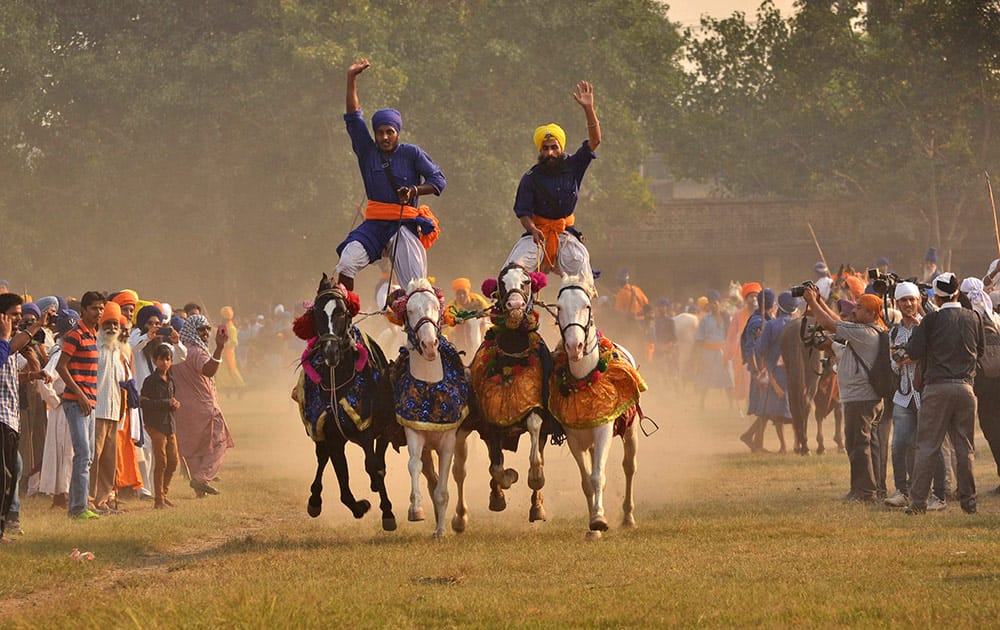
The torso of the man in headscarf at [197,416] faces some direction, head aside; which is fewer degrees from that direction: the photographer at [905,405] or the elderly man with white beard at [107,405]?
the photographer

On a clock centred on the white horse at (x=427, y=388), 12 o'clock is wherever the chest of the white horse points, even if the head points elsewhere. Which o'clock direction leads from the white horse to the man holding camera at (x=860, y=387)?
The man holding camera is roughly at 8 o'clock from the white horse.

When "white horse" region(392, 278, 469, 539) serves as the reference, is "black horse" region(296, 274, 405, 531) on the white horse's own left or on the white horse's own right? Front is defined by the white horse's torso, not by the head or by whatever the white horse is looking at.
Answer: on the white horse's own right

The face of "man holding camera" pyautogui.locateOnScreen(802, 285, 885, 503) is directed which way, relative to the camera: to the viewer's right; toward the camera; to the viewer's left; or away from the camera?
to the viewer's left

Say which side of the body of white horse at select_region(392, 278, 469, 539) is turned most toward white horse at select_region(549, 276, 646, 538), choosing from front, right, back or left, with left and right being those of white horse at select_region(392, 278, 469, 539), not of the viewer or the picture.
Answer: left

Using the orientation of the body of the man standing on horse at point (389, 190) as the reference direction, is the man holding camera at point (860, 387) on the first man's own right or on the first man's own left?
on the first man's own left
